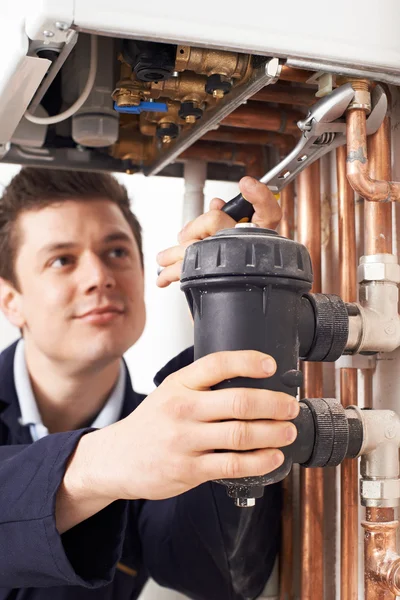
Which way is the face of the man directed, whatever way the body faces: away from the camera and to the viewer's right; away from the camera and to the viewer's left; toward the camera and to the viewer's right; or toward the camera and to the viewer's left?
toward the camera and to the viewer's right

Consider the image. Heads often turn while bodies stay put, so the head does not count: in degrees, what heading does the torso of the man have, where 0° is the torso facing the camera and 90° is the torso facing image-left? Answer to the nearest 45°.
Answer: approximately 315°
